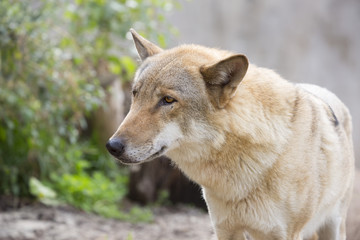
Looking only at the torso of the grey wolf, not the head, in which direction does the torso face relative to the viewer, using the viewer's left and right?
facing the viewer and to the left of the viewer

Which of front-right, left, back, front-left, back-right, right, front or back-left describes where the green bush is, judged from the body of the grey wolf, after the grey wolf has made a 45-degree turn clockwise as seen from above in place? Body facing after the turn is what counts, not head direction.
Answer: front-right
